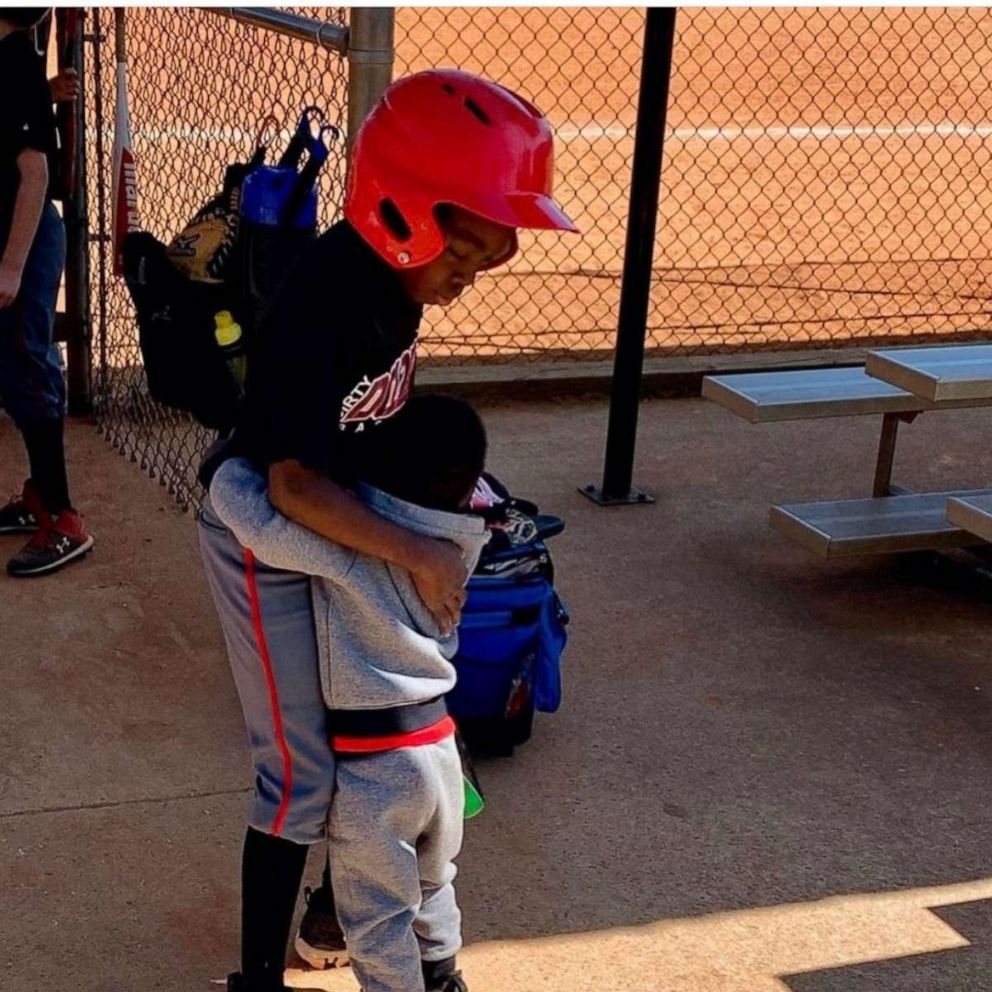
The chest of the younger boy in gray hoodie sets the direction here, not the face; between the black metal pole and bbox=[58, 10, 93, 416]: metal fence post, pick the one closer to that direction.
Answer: the metal fence post

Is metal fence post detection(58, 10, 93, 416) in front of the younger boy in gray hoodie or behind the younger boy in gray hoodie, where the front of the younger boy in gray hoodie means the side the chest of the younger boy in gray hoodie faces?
in front

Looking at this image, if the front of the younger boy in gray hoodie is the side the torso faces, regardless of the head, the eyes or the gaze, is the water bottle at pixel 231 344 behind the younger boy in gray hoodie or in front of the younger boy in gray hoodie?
in front

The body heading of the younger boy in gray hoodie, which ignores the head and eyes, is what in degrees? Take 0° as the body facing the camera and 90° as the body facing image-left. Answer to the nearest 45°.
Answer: approximately 135°

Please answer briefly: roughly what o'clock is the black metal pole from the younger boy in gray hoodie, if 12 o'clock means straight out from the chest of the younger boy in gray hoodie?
The black metal pole is roughly at 2 o'clock from the younger boy in gray hoodie.

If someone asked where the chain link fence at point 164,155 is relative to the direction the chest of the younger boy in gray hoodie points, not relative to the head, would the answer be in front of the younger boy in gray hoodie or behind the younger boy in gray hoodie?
in front
